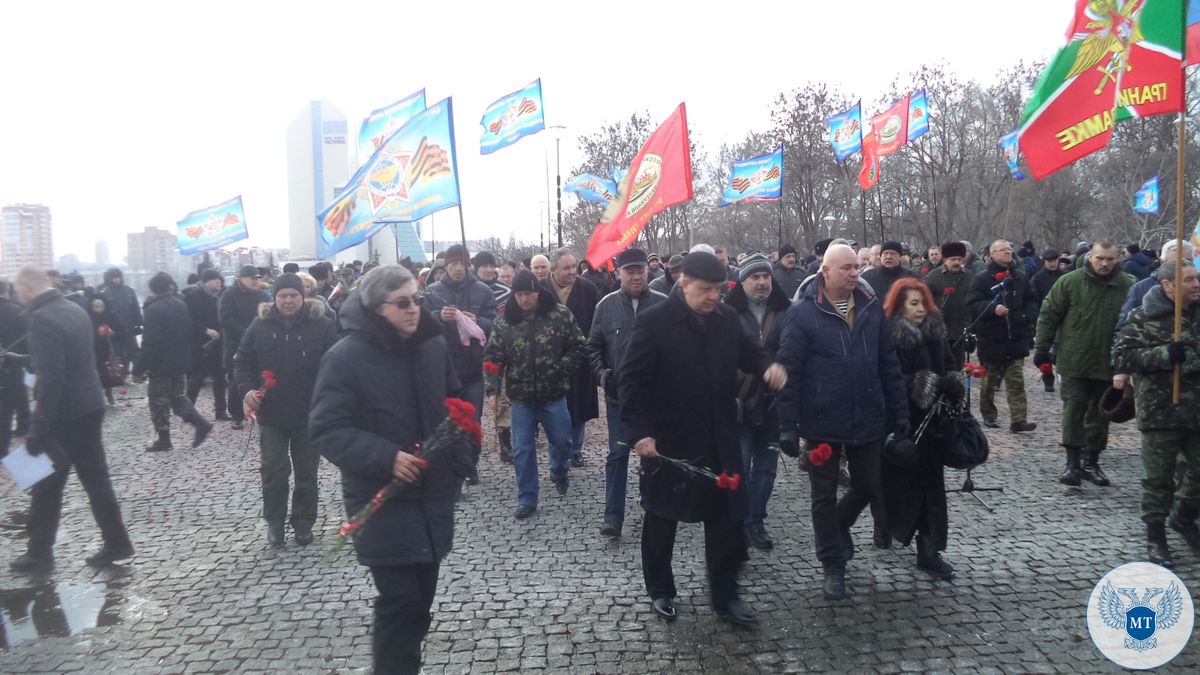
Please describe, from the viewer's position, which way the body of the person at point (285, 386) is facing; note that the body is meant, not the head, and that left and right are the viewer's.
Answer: facing the viewer

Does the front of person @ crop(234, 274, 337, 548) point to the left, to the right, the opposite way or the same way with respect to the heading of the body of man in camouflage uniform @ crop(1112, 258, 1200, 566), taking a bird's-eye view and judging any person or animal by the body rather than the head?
the same way

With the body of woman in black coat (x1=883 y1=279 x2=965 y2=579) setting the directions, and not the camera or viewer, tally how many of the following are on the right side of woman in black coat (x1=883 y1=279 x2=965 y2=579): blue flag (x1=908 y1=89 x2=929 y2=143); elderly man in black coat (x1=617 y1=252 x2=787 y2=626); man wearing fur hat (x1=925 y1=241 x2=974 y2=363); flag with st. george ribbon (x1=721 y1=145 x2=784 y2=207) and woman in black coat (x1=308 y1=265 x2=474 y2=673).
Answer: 2

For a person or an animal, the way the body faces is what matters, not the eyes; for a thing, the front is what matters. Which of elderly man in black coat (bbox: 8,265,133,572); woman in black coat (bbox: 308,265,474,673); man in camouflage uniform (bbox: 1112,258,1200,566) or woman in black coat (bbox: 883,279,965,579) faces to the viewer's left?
the elderly man in black coat

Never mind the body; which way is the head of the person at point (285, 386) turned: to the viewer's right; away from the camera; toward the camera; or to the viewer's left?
toward the camera

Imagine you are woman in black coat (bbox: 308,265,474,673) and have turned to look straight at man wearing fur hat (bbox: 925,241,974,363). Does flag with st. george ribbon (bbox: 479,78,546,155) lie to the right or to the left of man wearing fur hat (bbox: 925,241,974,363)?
left

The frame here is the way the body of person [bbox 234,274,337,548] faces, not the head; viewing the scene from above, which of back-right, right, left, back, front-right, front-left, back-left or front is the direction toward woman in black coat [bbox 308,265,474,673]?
front

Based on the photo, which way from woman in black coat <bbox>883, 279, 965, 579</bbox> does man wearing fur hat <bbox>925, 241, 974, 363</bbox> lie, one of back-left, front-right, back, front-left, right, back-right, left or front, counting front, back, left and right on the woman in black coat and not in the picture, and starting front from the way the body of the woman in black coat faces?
back-left

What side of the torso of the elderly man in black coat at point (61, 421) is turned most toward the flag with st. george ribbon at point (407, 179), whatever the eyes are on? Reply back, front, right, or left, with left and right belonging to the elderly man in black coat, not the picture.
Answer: back

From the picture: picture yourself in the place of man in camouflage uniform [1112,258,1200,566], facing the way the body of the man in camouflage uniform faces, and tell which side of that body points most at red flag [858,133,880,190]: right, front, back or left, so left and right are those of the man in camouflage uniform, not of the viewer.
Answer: back

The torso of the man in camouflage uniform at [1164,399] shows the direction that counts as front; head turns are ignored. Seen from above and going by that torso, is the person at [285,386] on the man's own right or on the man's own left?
on the man's own right

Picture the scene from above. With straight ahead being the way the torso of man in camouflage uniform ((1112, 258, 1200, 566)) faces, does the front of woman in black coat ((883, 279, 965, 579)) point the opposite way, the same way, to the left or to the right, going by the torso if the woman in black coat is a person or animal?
the same way

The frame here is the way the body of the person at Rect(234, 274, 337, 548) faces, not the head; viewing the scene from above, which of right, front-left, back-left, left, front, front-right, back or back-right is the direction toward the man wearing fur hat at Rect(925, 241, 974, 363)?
left

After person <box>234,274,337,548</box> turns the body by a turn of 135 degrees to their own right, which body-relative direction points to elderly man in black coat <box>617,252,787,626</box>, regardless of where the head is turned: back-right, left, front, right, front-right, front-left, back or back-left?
back

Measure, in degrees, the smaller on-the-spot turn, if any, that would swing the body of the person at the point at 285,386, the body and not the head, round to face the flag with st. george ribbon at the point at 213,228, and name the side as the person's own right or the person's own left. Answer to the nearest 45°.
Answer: approximately 180°

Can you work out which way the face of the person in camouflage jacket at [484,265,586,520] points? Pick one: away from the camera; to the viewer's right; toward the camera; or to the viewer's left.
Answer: toward the camera

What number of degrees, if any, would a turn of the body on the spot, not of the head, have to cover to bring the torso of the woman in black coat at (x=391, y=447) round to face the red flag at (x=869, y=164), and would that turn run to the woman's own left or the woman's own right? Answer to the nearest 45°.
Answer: approximately 90° to the woman's own left
